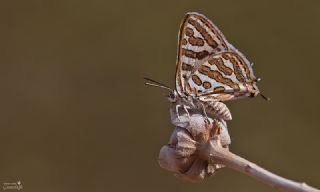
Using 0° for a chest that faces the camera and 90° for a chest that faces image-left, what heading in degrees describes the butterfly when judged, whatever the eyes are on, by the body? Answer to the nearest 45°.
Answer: approximately 90°
